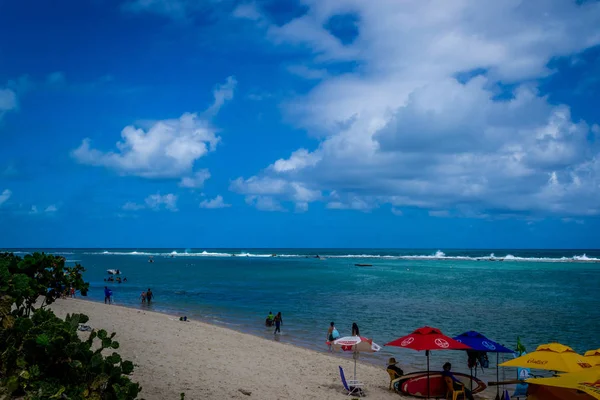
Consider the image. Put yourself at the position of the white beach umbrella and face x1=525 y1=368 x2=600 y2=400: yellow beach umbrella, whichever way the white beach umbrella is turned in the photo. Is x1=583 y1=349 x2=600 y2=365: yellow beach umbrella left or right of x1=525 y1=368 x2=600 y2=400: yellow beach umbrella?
left

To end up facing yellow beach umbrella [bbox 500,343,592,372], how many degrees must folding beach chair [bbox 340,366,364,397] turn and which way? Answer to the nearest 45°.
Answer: approximately 45° to its right

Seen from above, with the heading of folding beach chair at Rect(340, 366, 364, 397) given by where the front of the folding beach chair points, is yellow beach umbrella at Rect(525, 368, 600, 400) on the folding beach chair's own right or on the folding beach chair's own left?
on the folding beach chair's own right
